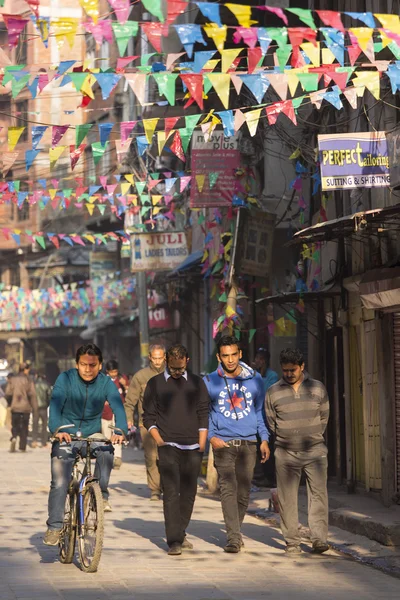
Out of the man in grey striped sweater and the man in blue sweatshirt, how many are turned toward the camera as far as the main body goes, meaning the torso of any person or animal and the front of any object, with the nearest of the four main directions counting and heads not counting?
2

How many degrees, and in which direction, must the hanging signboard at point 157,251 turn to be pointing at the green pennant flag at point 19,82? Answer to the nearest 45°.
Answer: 0° — it already faces it
